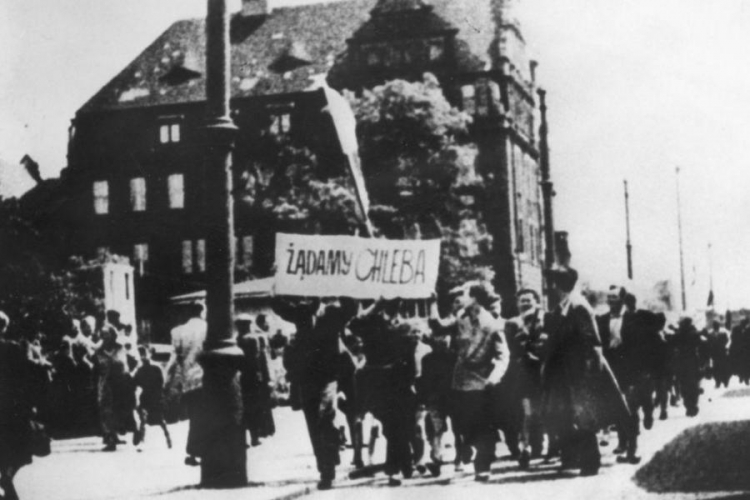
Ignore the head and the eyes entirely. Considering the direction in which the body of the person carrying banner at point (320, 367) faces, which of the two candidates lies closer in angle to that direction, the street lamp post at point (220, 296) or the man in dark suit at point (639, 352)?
the street lamp post

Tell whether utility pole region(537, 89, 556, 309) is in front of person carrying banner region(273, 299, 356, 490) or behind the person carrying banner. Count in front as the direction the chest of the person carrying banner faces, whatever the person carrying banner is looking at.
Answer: behind

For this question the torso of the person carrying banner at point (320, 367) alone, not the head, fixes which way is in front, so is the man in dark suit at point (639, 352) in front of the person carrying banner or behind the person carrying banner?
behind

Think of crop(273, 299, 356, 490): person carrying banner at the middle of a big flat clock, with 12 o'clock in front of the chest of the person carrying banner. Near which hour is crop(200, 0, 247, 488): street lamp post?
The street lamp post is roughly at 2 o'clock from the person carrying banner.

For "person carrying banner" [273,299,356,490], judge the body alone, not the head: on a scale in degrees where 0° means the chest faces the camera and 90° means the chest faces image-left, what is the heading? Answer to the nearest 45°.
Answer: approximately 0°

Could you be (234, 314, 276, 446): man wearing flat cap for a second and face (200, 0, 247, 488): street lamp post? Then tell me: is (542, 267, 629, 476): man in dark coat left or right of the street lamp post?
left

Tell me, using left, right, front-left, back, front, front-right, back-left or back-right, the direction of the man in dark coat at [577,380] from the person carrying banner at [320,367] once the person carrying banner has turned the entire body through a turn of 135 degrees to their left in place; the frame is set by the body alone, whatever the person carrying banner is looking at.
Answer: front-right
